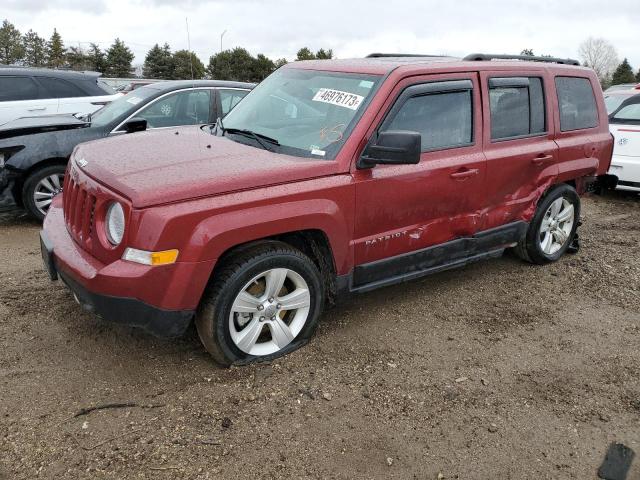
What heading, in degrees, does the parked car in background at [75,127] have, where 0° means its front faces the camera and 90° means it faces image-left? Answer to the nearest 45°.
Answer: approximately 45°

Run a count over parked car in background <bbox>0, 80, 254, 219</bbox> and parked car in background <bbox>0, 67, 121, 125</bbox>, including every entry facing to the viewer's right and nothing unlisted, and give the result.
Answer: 0

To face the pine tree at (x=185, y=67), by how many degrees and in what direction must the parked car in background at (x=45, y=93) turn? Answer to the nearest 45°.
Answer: approximately 90° to its right

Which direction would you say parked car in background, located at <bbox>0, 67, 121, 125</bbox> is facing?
to the viewer's left

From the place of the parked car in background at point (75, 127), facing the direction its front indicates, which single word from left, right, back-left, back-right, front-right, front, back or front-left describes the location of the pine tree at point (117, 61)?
back-right

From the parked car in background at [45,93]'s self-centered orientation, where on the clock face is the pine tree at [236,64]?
The pine tree is roughly at 4 o'clock from the parked car in background.

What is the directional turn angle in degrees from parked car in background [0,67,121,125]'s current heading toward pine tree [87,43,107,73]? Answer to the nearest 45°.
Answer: approximately 90° to its right

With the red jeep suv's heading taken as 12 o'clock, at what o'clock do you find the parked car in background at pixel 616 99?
The parked car in background is roughly at 6 o'clock from the red jeep suv.

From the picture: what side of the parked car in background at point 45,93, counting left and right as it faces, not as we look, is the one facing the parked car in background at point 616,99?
back

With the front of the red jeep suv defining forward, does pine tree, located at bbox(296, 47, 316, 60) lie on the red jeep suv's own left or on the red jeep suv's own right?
on the red jeep suv's own right

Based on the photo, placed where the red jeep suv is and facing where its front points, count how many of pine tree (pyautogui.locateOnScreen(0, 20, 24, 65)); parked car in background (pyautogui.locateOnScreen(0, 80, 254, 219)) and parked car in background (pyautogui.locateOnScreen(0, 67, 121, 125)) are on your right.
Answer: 3

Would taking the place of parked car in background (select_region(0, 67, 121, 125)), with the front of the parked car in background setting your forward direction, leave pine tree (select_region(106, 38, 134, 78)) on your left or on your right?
on your right
